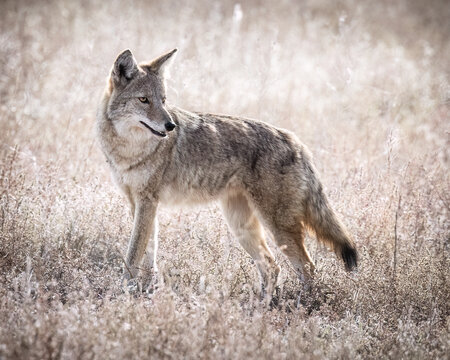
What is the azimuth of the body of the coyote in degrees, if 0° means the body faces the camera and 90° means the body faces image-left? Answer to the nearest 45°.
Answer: approximately 90°
